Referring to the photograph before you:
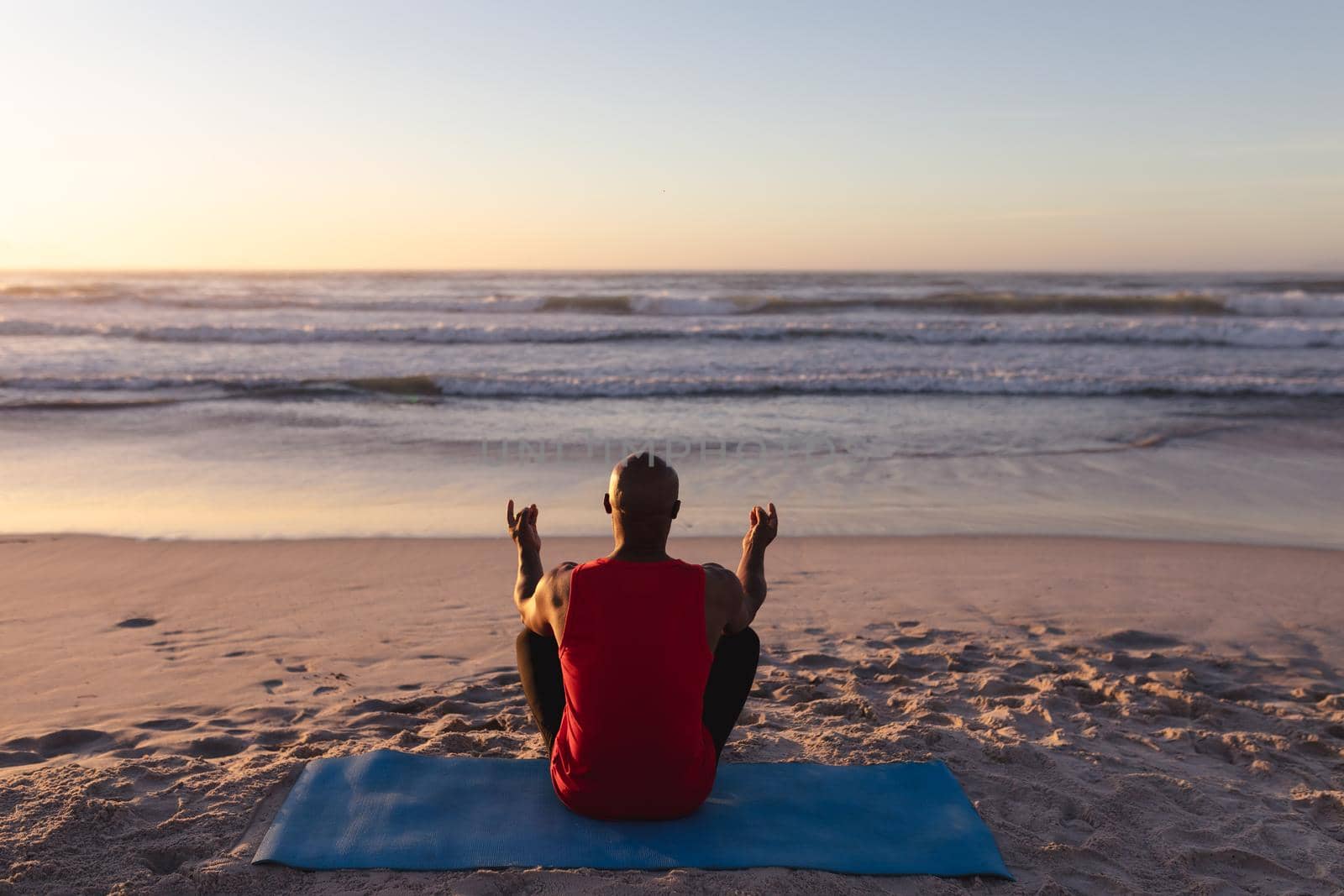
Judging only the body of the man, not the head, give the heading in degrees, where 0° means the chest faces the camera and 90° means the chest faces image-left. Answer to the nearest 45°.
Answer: approximately 180°

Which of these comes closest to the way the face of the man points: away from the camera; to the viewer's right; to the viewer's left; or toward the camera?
away from the camera
